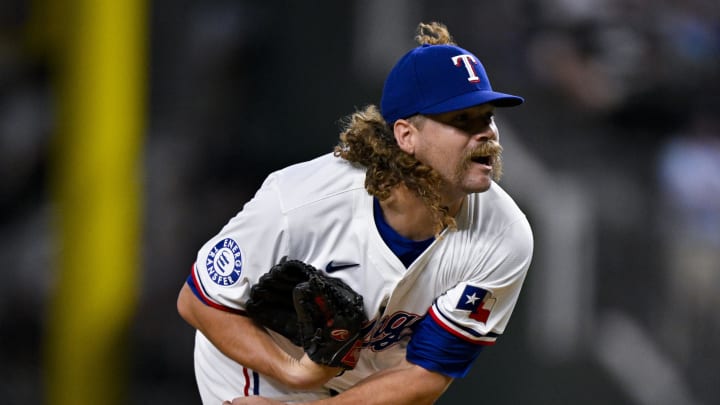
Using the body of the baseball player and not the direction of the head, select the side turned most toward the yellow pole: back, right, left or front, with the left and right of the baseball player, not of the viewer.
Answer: back

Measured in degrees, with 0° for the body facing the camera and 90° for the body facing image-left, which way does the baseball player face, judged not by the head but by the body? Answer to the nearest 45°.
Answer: approximately 315°
